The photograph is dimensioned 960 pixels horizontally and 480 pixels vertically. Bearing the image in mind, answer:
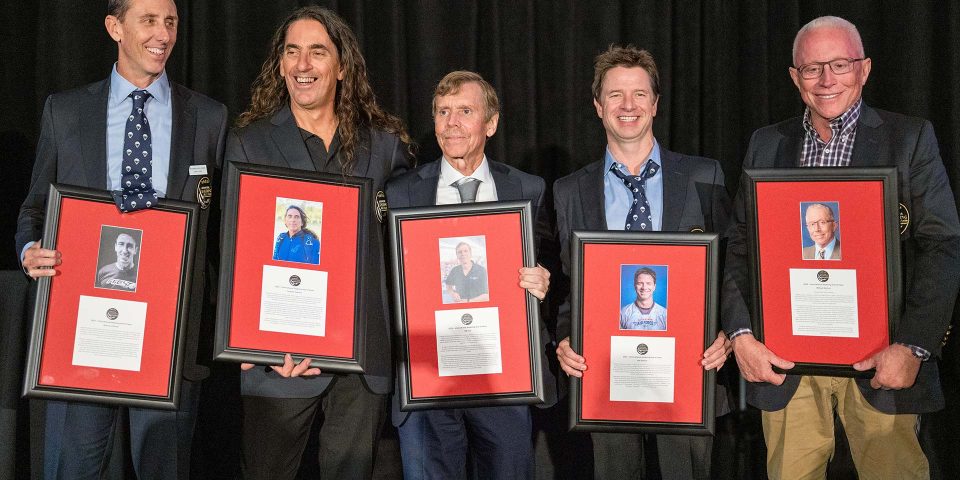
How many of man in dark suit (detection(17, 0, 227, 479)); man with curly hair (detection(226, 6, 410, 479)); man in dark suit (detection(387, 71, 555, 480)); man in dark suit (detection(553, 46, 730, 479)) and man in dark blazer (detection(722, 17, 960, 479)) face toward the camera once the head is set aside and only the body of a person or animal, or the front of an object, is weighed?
5

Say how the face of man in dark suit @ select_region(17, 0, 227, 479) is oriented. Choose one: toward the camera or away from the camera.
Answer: toward the camera

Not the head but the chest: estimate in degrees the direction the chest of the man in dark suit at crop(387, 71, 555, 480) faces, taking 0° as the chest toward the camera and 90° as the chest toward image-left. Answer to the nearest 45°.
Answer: approximately 0°

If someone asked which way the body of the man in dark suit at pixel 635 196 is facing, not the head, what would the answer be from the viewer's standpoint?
toward the camera

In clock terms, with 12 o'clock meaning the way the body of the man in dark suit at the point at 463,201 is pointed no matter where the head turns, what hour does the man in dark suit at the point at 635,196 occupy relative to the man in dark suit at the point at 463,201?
the man in dark suit at the point at 635,196 is roughly at 9 o'clock from the man in dark suit at the point at 463,201.

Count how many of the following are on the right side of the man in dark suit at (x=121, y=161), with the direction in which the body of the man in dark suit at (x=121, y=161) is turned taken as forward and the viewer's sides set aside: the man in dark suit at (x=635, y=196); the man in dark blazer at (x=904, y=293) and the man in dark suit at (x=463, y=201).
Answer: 0

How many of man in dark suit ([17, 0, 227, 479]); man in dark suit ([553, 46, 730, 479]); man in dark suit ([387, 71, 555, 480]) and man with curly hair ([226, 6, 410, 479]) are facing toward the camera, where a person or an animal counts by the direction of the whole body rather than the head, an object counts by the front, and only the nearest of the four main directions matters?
4

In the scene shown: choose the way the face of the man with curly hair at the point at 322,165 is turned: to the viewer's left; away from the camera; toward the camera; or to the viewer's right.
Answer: toward the camera

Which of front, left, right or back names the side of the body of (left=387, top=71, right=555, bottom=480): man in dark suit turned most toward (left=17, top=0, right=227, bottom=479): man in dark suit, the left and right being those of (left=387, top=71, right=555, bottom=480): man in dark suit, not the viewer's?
right

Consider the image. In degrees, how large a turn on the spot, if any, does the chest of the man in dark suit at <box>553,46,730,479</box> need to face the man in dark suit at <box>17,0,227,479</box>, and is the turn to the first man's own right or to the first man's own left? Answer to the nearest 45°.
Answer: approximately 90° to the first man's own right

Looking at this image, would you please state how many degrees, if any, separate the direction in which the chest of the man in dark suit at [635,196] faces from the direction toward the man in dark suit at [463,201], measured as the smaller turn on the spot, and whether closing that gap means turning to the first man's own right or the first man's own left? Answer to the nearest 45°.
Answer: approximately 90° to the first man's own right

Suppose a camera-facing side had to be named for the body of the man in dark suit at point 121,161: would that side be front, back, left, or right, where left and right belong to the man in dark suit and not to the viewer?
front

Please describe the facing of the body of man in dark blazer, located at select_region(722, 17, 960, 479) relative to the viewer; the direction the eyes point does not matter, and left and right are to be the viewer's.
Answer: facing the viewer

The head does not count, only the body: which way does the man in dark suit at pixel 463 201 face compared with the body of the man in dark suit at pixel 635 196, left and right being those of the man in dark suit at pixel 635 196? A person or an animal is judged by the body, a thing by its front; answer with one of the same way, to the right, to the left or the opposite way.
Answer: the same way
